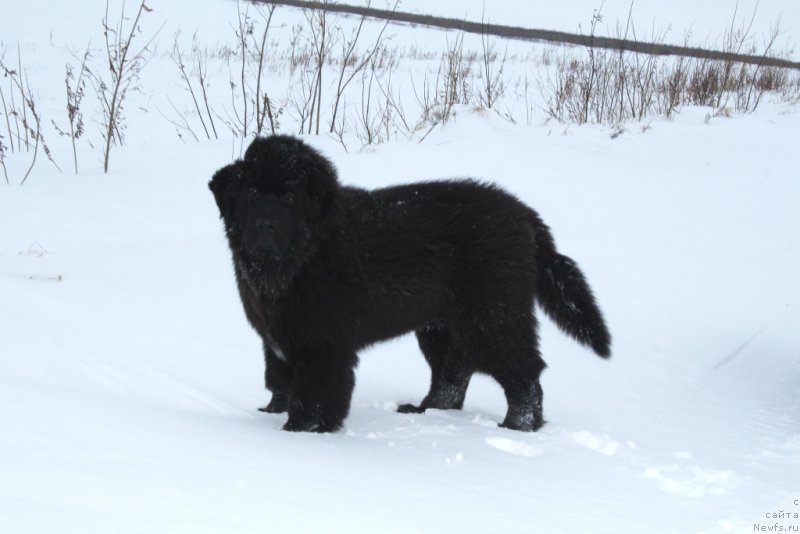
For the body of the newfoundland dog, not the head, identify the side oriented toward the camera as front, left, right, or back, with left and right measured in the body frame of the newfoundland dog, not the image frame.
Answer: left

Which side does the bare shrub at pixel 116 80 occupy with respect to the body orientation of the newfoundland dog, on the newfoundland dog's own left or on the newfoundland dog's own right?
on the newfoundland dog's own right

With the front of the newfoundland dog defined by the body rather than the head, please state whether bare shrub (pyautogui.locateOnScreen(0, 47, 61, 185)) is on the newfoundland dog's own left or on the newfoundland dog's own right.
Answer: on the newfoundland dog's own right
